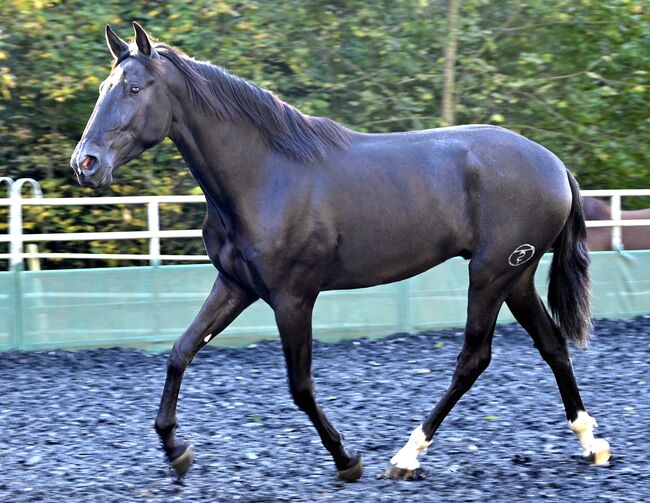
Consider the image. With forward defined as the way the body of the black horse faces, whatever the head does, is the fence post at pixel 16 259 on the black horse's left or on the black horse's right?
on the black horse's right

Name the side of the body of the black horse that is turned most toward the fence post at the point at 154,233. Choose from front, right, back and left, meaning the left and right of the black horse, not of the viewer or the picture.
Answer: right

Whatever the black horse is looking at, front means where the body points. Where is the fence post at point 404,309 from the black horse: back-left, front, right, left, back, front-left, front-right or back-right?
right

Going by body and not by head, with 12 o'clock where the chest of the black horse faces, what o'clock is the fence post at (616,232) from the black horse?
The fence post is roughly at 4 o'clock from the black horse.

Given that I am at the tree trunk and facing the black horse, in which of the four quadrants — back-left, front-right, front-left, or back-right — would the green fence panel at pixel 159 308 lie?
front-right

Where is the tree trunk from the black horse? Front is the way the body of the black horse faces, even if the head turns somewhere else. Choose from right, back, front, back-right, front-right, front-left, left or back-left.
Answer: right

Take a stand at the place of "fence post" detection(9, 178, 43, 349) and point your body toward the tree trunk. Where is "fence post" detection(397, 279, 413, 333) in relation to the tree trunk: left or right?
right

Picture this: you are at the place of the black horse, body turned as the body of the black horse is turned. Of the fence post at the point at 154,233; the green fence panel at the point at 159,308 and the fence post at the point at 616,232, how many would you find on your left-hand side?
0

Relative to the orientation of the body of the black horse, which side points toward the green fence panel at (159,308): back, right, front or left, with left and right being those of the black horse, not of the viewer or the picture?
right

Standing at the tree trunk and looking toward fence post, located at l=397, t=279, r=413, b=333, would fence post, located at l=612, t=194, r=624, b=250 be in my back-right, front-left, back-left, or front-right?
front-left

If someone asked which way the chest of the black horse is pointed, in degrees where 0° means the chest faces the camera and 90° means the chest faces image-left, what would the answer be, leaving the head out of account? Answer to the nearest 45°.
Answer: approximately 90°
